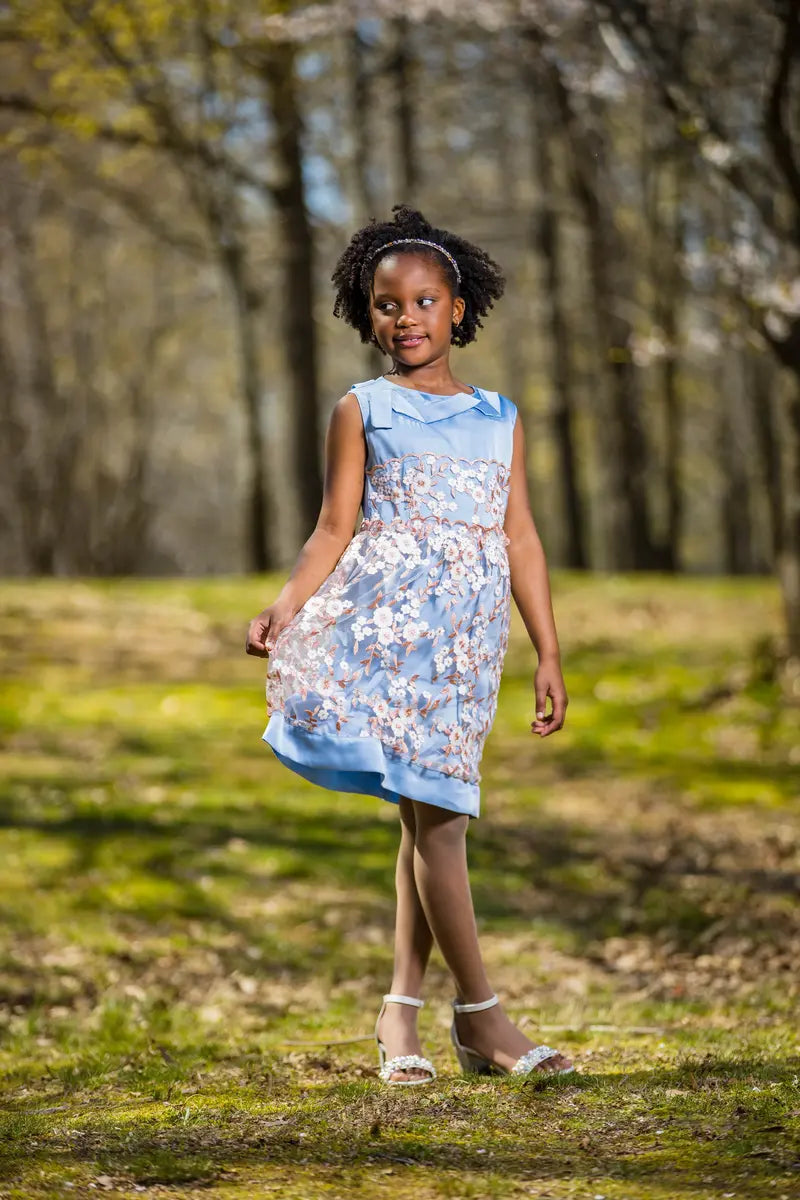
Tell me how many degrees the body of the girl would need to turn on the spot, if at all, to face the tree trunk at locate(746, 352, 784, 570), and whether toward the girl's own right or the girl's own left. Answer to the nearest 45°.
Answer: approximately 180°

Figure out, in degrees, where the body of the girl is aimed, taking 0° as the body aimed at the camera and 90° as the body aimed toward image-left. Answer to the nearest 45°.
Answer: approximately 0°

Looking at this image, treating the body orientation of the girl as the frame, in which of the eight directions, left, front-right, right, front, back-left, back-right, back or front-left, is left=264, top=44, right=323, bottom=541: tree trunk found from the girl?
back

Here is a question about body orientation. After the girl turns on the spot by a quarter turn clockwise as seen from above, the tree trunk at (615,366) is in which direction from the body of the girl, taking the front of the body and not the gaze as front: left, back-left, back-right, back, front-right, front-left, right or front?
right

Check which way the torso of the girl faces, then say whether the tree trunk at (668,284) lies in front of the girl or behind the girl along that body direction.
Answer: behind

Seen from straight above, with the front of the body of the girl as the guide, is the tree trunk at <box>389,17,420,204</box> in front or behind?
behind

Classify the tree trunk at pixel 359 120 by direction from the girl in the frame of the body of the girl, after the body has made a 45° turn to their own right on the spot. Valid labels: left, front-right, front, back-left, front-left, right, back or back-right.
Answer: back-right

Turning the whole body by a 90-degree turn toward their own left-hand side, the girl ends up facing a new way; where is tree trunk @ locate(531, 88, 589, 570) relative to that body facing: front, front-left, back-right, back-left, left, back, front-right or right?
left

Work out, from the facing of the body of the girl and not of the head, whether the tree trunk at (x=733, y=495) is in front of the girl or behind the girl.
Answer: behind
